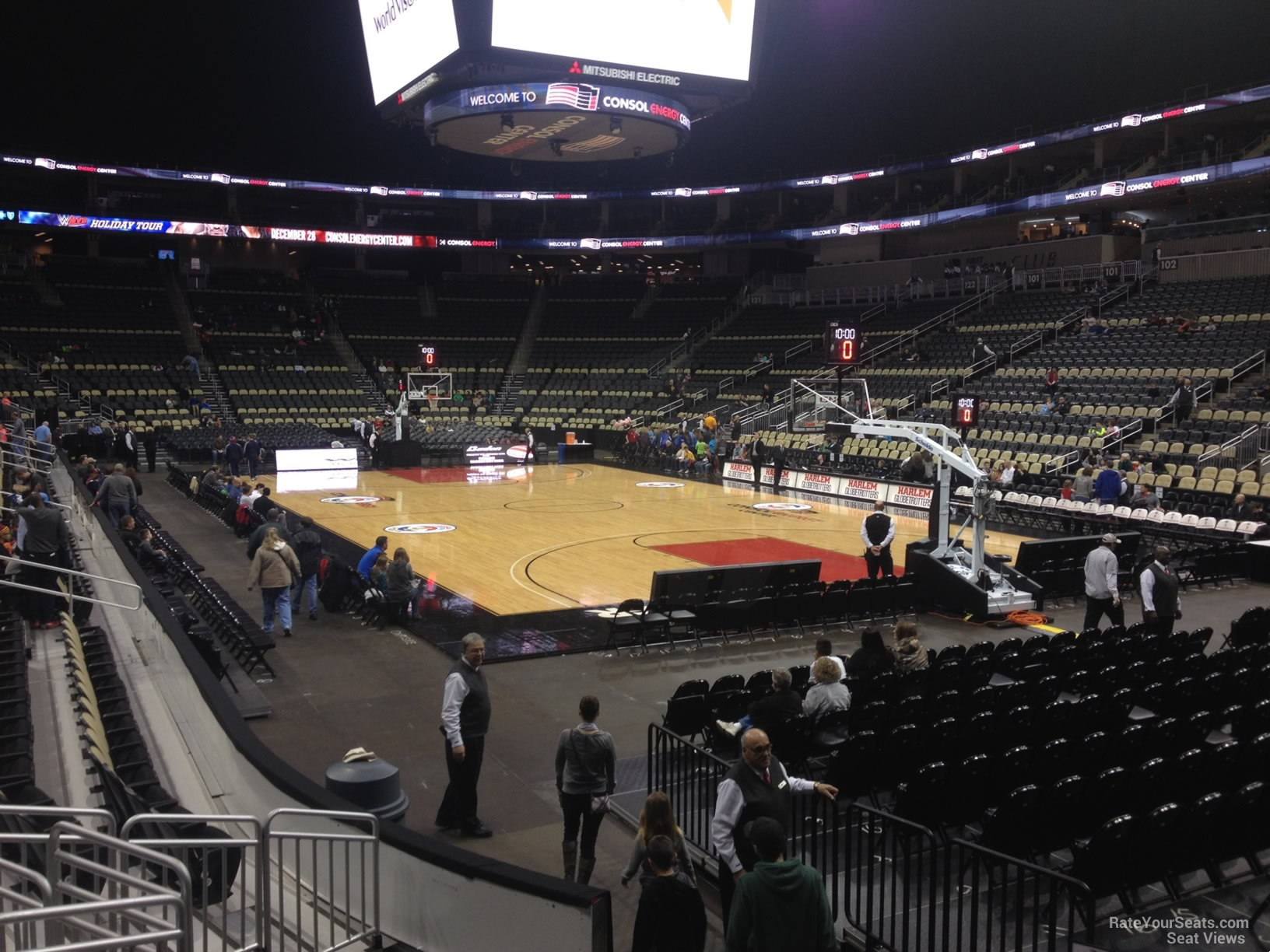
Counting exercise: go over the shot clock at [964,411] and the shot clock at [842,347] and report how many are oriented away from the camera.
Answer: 0

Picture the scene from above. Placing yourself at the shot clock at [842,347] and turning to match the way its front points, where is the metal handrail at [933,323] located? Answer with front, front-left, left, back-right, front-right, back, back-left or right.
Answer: back

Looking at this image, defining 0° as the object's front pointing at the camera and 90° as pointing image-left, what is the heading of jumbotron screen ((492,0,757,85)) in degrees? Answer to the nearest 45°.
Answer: approximately 315°

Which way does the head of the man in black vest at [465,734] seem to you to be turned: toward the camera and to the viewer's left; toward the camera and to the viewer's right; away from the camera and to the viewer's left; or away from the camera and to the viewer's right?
toward the camera and to the viewer's right

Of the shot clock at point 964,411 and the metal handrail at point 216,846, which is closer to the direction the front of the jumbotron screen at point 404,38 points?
the metal handrail

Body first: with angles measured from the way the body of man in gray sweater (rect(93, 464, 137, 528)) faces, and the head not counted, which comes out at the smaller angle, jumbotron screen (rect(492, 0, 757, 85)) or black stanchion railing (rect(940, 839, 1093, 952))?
the jumbotron screen

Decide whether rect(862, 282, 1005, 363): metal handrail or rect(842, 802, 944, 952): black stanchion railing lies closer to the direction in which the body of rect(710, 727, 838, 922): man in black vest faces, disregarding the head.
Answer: the black stanchion railing

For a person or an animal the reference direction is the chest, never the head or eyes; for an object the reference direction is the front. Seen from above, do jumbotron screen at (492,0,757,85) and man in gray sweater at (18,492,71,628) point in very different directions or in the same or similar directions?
very different directions
